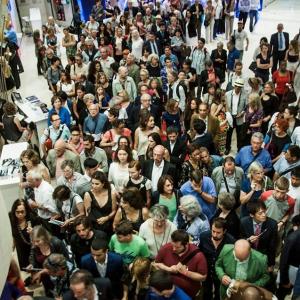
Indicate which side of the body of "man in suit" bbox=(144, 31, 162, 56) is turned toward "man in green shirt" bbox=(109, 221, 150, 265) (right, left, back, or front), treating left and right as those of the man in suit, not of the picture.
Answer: front

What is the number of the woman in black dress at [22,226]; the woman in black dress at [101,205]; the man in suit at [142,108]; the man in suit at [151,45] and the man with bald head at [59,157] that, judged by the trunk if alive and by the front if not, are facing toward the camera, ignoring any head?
5

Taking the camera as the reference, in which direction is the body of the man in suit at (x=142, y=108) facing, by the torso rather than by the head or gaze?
toward the camera

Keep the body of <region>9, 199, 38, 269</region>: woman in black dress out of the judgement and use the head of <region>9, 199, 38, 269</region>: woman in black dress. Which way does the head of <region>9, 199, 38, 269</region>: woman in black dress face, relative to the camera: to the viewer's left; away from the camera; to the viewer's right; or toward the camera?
toward the camera

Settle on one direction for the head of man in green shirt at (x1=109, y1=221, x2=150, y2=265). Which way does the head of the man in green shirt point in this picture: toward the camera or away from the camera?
toward the camera

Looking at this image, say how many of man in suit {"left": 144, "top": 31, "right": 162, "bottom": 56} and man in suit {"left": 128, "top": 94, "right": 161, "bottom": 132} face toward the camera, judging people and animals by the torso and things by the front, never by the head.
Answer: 2

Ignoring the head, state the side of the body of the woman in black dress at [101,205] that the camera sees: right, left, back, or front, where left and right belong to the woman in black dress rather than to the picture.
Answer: front

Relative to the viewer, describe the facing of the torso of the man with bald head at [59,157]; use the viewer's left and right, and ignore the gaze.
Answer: facing the viewer

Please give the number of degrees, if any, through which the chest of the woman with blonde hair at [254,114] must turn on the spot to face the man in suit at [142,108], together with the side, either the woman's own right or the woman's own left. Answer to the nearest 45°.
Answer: approximately 45° to the woman's own right

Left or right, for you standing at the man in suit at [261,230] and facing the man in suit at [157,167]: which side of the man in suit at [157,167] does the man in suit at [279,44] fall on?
right

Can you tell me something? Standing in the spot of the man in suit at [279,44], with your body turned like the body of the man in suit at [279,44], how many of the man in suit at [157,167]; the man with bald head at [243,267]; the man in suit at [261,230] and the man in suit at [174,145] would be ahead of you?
4

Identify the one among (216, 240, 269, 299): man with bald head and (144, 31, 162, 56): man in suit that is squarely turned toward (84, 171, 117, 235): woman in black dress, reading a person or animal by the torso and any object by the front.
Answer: the man in suit

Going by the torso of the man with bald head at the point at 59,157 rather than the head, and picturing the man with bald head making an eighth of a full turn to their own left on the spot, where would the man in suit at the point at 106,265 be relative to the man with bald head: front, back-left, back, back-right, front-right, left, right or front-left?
front-right

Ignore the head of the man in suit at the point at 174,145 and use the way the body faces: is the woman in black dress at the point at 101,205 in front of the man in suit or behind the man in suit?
in front

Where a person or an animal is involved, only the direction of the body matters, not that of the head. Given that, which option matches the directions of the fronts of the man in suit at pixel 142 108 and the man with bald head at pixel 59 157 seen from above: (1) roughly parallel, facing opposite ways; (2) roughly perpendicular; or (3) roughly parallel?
roughly parallel

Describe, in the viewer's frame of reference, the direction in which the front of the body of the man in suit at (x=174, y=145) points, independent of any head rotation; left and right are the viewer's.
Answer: facing the viewer and to the left of the viewer
